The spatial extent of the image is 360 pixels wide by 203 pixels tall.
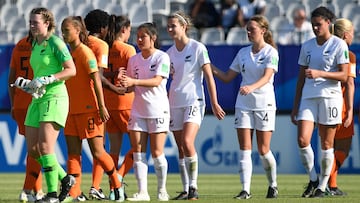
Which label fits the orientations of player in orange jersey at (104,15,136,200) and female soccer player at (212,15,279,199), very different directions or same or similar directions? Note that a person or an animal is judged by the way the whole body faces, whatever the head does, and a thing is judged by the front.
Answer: very different directions

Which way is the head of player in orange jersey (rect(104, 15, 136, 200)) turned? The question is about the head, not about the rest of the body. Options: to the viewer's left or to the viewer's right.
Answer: to the viewer's right

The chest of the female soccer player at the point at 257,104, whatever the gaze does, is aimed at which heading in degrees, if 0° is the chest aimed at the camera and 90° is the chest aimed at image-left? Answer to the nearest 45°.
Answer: approximately 45°

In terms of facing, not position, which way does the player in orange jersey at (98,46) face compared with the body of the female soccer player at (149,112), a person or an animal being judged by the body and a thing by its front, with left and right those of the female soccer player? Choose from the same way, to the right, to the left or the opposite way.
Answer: the opposite way

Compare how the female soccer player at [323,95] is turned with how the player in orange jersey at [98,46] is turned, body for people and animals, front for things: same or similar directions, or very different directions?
very different directions

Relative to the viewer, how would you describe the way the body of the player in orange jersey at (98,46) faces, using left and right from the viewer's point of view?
facing away from the viewer and to the right of the viewer
